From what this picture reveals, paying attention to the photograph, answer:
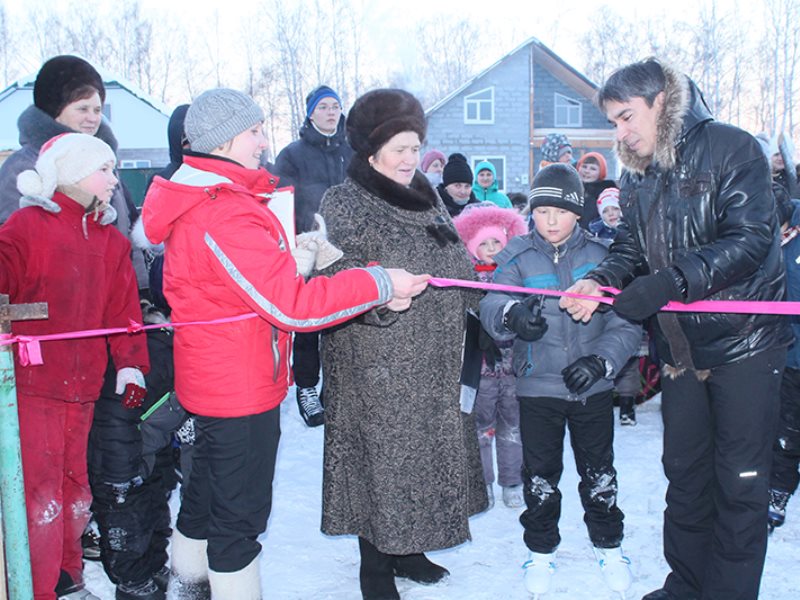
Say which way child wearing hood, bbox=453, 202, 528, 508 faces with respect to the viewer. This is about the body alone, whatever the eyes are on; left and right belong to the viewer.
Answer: facing the viewer

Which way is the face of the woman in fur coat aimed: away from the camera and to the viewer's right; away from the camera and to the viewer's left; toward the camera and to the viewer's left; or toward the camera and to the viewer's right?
toward the camera and to the viewer's right

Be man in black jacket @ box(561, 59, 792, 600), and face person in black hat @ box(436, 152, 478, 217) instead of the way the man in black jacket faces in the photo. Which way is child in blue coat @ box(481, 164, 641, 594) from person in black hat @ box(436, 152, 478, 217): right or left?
left

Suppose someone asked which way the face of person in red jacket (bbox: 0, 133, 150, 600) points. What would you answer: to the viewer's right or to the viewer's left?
to the viewer's right

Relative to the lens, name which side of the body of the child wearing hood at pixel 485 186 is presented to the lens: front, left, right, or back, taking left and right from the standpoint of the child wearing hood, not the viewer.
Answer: front

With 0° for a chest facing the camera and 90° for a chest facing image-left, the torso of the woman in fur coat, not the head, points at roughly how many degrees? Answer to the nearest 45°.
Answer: approximately 315°

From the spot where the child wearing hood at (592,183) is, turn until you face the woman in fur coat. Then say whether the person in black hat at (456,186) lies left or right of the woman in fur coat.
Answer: right

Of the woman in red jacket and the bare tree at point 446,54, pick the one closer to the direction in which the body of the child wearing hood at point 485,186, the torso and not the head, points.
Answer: the woman in red jacket

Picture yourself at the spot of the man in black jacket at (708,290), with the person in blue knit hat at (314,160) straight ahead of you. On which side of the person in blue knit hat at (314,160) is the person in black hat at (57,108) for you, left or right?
left

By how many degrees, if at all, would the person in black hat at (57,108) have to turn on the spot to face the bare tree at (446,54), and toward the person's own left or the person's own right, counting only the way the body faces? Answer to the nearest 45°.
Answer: approximately 90° to the person's own left

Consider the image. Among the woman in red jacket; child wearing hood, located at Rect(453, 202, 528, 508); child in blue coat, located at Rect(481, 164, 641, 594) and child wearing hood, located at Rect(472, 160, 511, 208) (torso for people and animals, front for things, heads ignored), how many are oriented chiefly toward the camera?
3

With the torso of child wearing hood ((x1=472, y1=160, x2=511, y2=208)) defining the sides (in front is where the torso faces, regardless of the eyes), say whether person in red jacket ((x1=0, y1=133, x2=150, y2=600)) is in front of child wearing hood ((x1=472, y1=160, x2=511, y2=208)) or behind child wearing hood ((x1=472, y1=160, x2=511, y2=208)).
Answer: in front

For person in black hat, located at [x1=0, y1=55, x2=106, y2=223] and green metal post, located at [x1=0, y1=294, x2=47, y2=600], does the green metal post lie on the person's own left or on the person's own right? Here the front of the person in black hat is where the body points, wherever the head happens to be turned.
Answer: on the person's own right

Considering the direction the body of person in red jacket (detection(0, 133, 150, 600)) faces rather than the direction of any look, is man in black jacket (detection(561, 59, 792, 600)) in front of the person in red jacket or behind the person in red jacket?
in front

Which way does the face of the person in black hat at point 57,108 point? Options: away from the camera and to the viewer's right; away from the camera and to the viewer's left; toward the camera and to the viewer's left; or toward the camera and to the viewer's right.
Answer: toward the camera and to the viewer's right

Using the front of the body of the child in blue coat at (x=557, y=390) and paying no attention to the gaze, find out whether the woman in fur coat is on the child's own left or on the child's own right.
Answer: on the child's own right
